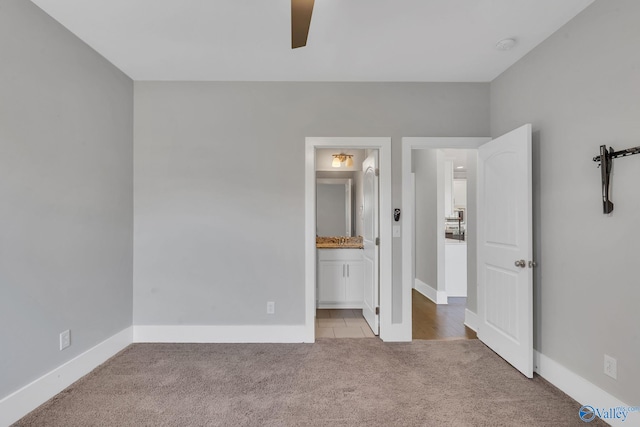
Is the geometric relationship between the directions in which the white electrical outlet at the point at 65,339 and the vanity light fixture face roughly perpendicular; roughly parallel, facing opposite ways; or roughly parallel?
roughly perpendicular

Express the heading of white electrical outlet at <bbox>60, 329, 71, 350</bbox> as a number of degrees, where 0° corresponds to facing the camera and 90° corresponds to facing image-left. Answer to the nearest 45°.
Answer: approximately 315°

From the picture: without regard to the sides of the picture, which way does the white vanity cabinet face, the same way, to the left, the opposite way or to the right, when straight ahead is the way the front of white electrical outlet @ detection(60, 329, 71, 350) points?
to the right

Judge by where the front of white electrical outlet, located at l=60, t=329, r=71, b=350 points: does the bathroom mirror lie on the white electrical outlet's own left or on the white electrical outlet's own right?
on the white electrical outlet's own left

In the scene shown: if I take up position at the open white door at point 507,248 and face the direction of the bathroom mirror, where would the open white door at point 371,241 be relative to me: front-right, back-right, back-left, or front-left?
front-left

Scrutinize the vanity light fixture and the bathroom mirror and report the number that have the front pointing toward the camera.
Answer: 2

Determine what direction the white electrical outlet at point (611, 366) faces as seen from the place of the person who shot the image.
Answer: facing the viewer and to the left of the viewer

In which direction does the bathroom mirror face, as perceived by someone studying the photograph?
facing the viewer

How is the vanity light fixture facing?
toward the camera

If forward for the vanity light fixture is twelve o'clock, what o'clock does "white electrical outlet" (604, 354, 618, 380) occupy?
The white electrical outlet is roughly at 11 o'clock from the vanity light fixture.

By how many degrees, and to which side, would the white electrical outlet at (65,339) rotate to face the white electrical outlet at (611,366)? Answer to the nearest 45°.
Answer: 0° — it already faces it

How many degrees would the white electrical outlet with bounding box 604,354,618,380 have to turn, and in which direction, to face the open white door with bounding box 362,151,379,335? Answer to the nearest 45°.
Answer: approximately 45° to its right

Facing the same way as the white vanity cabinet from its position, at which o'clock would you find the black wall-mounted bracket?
The black wall-mounted bracket is roughly at 11 o'clock from the white vanity cabinet.

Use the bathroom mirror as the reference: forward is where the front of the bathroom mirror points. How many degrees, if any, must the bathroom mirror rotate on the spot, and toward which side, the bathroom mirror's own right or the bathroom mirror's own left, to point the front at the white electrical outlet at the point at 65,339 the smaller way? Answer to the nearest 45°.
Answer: approximately 45° to the bathroom mirror's own right

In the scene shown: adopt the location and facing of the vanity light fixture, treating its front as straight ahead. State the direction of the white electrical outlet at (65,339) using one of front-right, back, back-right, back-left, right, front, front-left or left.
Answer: front-right
